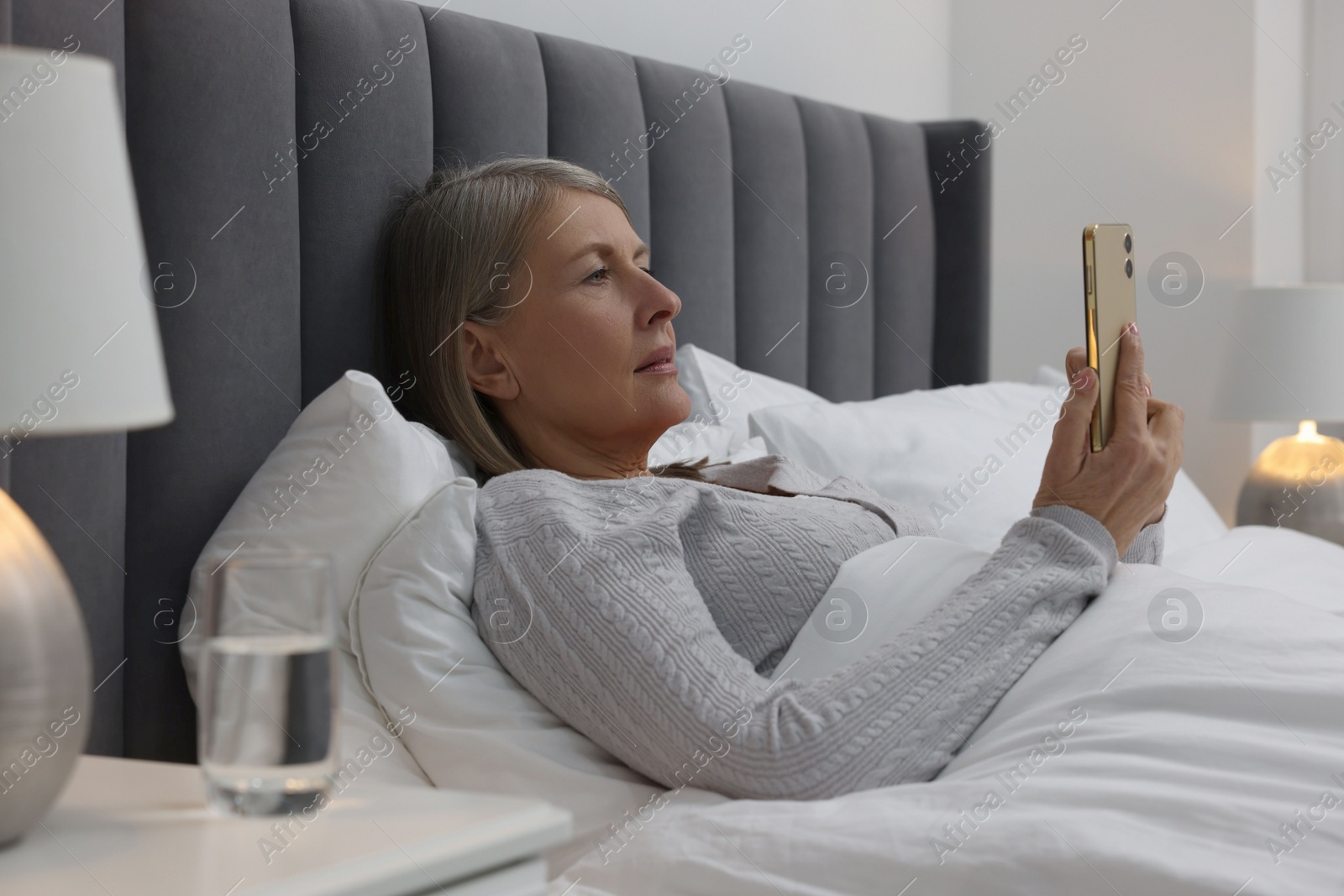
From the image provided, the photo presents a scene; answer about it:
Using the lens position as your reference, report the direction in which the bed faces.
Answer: facing the viewer and to the right of the viewer

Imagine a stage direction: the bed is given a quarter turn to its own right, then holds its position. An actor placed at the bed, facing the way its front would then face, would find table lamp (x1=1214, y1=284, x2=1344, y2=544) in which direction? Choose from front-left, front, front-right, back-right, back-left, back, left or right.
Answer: back

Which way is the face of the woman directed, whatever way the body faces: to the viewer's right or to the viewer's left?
to the viewer's right
